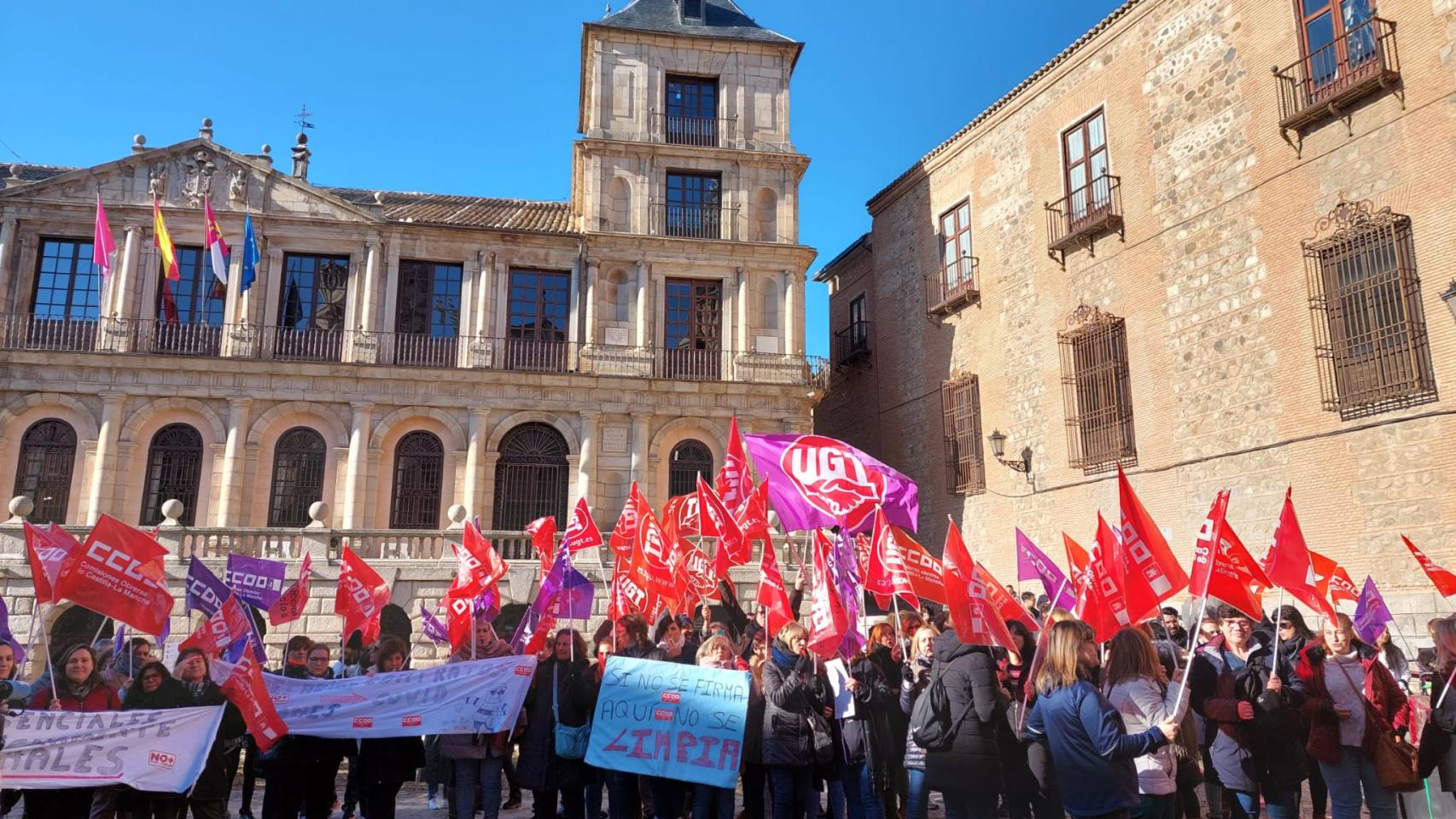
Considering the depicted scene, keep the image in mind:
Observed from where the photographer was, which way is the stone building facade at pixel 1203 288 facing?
facing the viewer and to the left of the viewer

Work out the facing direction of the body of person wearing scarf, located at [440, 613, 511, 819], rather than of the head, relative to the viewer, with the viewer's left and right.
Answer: facing the viewer

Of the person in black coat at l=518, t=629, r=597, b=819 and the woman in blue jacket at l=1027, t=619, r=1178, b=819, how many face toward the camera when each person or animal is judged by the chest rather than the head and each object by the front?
1

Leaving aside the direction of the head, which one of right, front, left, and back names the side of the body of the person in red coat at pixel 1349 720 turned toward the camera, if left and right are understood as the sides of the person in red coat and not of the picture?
front

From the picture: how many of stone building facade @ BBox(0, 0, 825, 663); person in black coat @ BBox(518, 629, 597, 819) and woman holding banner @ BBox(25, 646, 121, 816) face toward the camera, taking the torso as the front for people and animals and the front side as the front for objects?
3

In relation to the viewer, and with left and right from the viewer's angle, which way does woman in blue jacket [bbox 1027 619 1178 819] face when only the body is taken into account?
facing away from the viewer and to the right of the viewer

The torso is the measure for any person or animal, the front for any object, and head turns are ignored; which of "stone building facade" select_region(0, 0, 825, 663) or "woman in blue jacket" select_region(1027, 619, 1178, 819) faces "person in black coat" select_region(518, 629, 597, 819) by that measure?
the stone building facade

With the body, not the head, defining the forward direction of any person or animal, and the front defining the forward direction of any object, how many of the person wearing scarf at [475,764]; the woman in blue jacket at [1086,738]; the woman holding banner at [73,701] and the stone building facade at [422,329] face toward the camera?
3

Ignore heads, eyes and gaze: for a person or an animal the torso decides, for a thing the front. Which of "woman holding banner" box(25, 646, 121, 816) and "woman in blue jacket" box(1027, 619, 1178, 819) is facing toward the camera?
the woman holding banner

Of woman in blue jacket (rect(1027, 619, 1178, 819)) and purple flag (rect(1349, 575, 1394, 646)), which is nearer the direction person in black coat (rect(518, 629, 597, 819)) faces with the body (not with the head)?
the woman in blue jacket

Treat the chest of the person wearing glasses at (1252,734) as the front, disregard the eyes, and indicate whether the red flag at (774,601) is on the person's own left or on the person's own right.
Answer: on the person's own right

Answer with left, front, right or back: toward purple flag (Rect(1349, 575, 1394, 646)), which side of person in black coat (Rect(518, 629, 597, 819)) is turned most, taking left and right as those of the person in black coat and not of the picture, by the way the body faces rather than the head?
left

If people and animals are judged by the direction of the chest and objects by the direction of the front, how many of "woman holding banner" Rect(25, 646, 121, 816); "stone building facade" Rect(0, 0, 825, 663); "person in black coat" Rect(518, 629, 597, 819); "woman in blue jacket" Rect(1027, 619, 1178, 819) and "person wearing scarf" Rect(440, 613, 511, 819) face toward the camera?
4

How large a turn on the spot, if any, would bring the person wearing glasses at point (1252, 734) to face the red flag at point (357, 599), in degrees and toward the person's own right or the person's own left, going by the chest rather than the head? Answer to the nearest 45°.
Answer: approximately 90° to the person's own right

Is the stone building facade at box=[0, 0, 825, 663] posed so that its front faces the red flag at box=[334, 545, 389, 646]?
yes

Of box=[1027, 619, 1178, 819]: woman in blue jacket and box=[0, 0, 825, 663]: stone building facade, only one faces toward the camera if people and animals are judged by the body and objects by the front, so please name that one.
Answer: the stone building facade

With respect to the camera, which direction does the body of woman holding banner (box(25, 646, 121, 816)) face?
toward the camera
